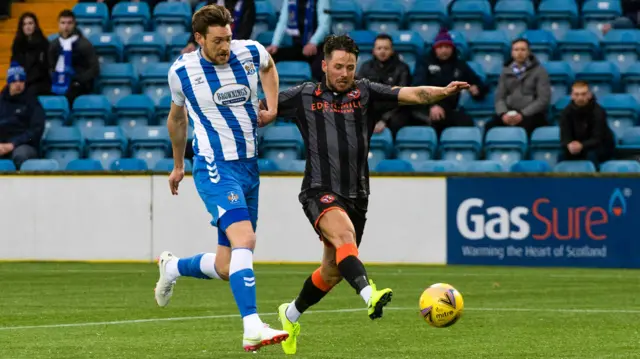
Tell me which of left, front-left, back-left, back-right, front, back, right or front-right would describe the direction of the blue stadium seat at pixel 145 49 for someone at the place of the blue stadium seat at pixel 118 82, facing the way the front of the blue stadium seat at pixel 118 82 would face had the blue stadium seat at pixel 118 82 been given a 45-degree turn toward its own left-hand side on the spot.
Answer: left

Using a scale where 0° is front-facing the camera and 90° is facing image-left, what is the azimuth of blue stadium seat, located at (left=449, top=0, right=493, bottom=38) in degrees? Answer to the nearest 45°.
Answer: approximately 0°

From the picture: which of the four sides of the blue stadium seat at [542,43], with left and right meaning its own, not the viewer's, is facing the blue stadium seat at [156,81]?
right

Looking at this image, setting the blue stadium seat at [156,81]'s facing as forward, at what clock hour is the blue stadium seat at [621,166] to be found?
the blue stadium seat at [621,166] is roughly at 10 o'clock from the blue stadium seat at [156,81].

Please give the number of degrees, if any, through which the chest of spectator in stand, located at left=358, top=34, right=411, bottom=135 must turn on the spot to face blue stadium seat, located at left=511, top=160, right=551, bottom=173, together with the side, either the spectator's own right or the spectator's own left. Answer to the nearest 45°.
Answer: approximately 45° to the spectator's own left

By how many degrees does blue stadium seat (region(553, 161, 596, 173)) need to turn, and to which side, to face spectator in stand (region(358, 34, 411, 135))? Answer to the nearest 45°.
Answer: approximately 90° to its right
